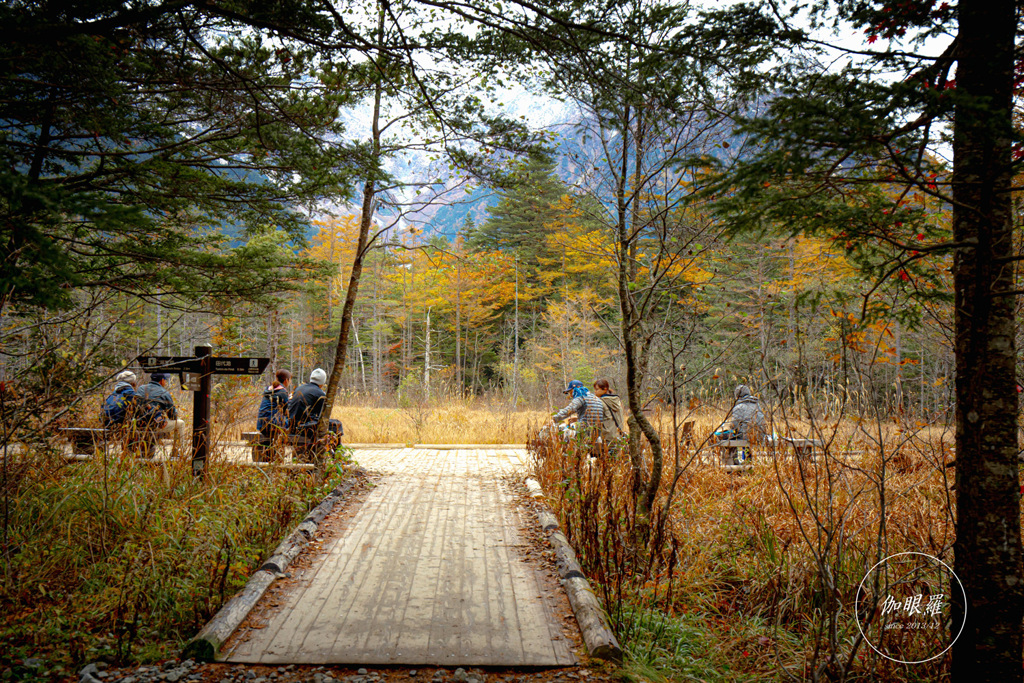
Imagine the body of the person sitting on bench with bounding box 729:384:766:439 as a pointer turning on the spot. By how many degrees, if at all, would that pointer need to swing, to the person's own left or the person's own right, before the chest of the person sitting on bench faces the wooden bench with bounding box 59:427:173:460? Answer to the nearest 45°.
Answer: approximately 135° to the person's own left

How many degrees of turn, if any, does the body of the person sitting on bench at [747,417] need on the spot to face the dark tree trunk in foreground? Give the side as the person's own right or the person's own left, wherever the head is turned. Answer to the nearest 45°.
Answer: approximately 180°

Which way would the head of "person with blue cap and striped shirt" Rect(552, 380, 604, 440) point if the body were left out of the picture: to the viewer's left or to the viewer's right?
to the viewer's left

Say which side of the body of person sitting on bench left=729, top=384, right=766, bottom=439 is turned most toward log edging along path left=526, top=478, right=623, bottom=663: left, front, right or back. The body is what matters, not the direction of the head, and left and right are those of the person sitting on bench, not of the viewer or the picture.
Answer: back

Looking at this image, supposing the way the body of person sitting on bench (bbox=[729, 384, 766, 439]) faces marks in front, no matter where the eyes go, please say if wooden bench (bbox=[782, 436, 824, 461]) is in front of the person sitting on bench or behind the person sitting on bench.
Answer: behind

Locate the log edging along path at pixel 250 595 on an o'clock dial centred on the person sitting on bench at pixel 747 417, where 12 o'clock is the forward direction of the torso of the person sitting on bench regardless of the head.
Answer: The log edging along path is roughly at 7 o'clock from the person sitting on bench.

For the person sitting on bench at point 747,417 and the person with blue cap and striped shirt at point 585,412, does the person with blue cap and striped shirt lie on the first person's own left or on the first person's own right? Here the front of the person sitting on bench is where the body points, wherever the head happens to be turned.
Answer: on the first person's own left

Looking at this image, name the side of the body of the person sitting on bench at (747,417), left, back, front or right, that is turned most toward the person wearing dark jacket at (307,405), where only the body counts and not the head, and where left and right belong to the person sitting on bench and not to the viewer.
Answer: left

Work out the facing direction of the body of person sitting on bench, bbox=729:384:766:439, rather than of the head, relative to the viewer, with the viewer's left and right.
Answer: facing away from the viewer

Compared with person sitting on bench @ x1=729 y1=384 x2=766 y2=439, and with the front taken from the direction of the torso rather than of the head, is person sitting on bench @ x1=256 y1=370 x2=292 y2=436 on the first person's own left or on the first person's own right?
on the first person's own left
